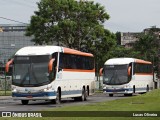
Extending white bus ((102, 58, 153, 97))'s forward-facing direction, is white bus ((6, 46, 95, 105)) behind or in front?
in front

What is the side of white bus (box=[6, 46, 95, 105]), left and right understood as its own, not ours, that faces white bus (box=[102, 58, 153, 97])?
back

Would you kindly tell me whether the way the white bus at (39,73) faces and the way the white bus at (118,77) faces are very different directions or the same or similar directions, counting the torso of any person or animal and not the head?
same or similar directions

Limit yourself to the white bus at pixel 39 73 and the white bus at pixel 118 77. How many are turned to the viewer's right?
0
